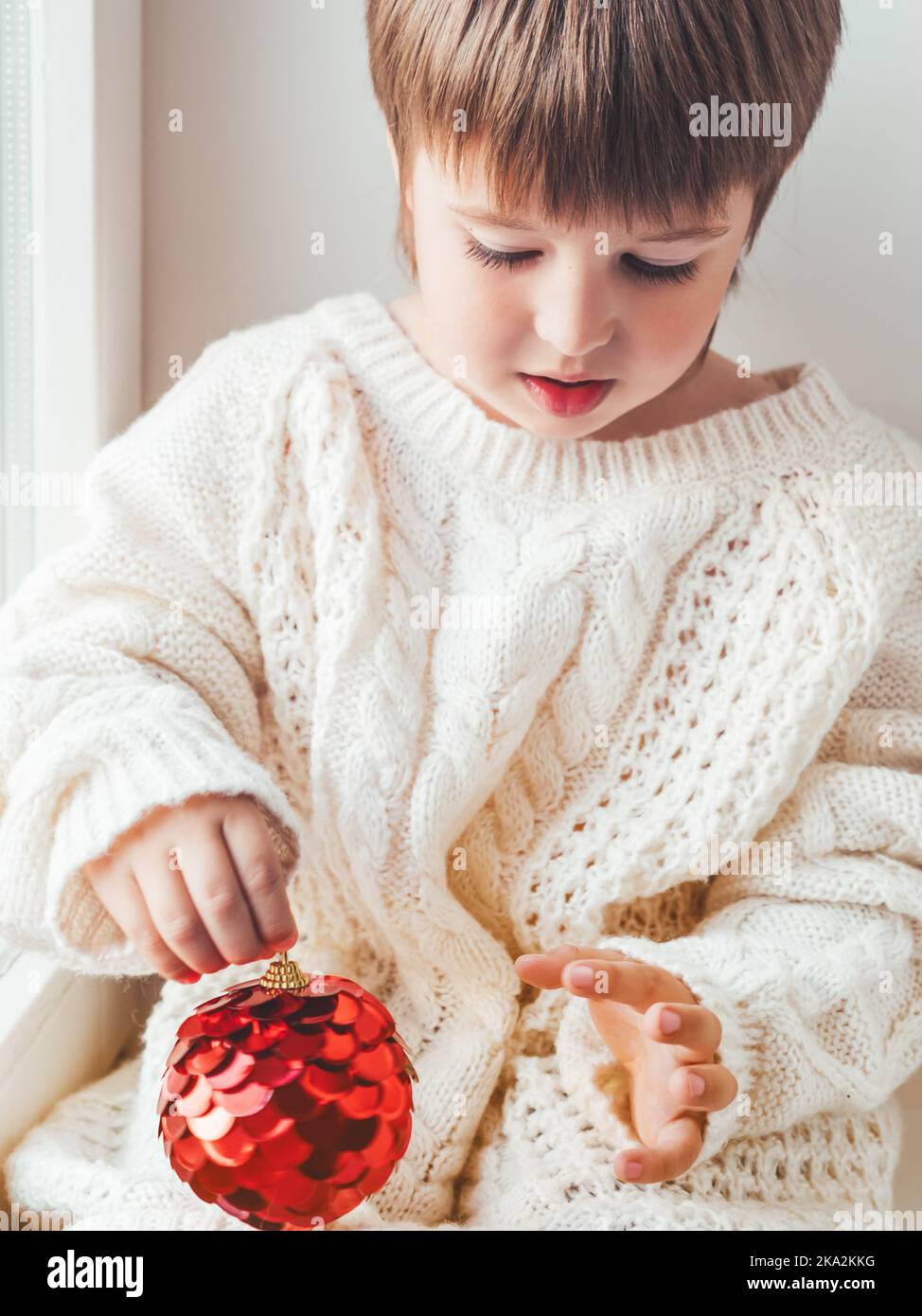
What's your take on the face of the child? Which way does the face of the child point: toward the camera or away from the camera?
toward the camera

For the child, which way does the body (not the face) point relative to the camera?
toward the camera
